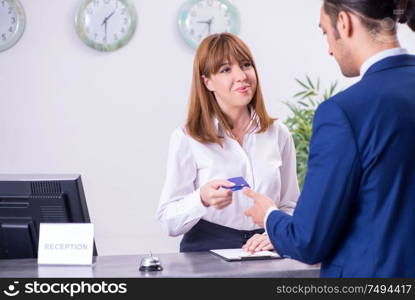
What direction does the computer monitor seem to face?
away from the camera

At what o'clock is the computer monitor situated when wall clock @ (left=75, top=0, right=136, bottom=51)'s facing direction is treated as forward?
The computer monitor is roughly at 12 o'clock from the wall clock.

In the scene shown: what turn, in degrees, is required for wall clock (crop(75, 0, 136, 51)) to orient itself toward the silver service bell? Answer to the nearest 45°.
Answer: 0° — it already faces it

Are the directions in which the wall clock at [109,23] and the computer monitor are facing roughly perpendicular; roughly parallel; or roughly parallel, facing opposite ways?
roughly parallel, facing opposite ways

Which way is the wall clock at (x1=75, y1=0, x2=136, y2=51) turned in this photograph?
toward the camera

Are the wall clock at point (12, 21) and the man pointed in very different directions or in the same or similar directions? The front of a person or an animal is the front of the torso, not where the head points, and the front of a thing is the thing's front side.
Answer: very different directions

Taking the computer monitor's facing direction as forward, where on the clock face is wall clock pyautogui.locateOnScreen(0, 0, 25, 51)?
The wall clock is roughly at 12 o'clock from the computer monitor.

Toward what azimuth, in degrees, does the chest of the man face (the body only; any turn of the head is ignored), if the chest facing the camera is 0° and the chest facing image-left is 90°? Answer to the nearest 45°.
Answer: approximately 135°

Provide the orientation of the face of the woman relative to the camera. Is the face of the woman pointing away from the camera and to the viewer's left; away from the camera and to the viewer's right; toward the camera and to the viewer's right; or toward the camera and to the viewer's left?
toward the camera and to the viewer's right

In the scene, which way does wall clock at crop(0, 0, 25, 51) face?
toward the camera

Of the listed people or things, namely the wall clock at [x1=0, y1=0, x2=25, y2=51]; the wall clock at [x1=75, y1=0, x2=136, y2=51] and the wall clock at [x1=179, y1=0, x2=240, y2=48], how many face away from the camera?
0

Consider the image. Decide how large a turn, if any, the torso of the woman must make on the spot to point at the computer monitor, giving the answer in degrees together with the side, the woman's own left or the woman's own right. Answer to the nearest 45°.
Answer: approximately 90° to the woman's own right

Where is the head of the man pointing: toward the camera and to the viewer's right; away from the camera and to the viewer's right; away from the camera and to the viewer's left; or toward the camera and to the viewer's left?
away from the camera and to the viewer's left

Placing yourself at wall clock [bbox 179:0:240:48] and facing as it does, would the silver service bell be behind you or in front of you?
in front

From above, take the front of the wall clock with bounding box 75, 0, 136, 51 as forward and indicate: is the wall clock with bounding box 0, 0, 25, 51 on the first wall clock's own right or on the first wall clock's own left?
on the first wall clock's own right

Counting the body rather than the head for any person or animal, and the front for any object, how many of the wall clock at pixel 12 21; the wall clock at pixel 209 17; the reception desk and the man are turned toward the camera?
3

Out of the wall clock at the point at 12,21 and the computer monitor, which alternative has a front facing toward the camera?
the wall clock

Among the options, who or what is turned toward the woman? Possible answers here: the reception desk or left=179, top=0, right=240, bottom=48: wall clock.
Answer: the wall clock
